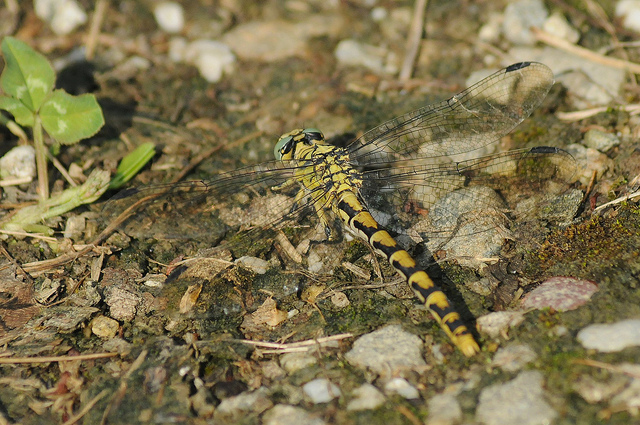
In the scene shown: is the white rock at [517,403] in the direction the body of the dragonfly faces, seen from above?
no

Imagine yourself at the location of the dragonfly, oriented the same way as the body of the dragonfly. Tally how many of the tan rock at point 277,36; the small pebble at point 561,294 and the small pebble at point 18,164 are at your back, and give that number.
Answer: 1

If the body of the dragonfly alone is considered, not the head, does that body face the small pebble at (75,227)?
no

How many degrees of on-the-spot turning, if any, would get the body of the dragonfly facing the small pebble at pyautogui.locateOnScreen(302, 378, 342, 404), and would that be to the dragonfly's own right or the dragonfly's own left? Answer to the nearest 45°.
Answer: approximately 135° to the dragonfly's own left

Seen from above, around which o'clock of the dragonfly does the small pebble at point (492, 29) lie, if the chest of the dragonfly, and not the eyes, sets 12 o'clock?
The small pebble is roughly at 2 o'clock from the dragonfly.

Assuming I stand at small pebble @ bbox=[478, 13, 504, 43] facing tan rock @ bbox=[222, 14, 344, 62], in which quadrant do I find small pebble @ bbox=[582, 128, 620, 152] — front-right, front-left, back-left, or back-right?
back-left

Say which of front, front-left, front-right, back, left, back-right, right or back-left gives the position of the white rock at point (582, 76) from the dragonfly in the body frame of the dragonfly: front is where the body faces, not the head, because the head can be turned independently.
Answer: right

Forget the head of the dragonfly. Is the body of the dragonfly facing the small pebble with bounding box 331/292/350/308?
no

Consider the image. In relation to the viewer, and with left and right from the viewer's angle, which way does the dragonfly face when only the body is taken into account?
facing away from the viewer and to the left of the viewer

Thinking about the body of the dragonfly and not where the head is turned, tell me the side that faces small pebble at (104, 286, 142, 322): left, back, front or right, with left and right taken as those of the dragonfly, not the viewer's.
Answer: left

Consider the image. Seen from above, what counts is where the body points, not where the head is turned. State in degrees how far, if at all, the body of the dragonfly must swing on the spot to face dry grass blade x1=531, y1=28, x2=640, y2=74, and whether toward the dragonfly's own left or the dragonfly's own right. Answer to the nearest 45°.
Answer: approximately 90° to the dragonfly's own right

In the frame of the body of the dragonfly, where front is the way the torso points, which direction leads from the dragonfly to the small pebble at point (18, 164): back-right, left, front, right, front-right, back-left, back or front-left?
front-left

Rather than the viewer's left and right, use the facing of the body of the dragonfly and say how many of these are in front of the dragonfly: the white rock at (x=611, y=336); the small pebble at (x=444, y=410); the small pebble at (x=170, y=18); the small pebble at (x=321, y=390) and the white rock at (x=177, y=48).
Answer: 2

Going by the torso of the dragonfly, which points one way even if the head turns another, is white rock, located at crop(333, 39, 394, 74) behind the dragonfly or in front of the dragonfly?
in front

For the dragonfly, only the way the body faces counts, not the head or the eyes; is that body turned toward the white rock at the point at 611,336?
no

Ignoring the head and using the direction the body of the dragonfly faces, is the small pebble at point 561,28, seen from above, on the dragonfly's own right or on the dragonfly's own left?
on the dragonfly's own right

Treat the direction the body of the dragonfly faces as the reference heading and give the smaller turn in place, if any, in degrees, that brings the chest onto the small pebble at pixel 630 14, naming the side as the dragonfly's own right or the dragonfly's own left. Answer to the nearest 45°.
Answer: approximately 90° to the dragonfly's own right

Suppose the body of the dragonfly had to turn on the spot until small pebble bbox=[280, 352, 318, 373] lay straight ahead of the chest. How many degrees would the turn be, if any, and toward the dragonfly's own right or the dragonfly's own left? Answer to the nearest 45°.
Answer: approximately 135° to the dragonfly's own left
